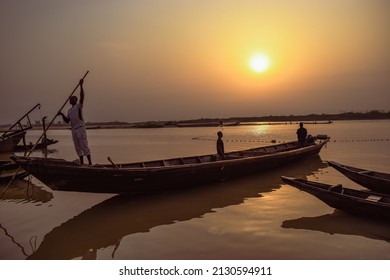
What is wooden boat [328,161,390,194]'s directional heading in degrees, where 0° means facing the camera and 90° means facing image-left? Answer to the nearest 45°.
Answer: approximately 90°

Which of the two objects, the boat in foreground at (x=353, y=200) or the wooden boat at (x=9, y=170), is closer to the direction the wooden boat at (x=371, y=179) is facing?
the wooden boat

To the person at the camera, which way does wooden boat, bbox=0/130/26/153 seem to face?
facing to the right of the viewer

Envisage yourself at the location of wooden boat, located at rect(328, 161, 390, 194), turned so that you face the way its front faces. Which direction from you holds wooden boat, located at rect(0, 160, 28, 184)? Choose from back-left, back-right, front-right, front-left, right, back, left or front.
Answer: front

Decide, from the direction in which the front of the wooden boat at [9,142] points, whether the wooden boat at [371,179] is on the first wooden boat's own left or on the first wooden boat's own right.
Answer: on the first wooden boat's own right

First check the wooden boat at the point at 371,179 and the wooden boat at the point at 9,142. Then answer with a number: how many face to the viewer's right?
1

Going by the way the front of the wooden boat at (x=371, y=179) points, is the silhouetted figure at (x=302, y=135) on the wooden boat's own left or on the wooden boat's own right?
on the wooden boat's own right

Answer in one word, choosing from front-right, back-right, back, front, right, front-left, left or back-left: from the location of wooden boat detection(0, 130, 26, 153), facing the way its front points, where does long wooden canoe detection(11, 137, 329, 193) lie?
right

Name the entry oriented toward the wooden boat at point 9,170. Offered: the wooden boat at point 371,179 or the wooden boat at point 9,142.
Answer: the wooden boat at point 371,179

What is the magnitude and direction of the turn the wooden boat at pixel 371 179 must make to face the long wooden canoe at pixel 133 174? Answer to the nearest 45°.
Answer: approximately 45° to its left

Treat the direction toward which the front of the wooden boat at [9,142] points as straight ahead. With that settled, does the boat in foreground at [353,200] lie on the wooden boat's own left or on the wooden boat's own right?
on the wooden boat's own right
